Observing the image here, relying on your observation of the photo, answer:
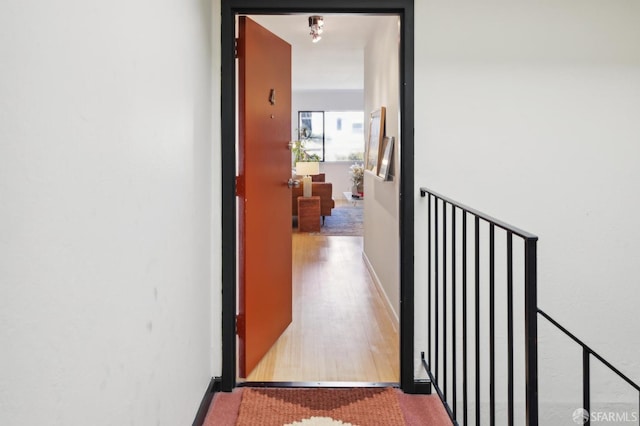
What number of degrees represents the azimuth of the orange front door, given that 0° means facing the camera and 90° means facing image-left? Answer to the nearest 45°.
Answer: approximately 270°

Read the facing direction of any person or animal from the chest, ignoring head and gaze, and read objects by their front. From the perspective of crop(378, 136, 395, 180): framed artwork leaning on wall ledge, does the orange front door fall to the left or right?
on its left

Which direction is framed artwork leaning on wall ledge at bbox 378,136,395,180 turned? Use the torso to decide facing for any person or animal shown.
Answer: to the viewer's left

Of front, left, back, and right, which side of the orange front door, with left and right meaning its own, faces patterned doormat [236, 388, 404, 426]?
right

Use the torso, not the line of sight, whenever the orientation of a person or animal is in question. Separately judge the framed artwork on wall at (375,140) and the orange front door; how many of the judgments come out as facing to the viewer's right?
1

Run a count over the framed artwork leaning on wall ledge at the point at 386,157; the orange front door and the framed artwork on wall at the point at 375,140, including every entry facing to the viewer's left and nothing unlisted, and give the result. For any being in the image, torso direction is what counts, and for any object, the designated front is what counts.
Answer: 2

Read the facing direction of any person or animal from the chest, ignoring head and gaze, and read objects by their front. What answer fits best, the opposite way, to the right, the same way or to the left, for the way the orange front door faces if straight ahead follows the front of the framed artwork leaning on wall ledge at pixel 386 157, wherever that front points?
the opposite way

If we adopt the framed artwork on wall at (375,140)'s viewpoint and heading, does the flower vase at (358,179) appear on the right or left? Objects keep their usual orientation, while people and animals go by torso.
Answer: on its right

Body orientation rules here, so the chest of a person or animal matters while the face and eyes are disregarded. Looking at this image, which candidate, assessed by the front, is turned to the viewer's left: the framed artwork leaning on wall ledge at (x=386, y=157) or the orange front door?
the framed artwork leaning on wall ledge

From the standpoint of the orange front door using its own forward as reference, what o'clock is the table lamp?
The table lamp is roughly at 9 o'clock from the orange front door.

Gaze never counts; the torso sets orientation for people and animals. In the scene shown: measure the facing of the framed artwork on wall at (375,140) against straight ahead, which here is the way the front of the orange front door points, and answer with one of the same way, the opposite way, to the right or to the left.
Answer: the opposite way

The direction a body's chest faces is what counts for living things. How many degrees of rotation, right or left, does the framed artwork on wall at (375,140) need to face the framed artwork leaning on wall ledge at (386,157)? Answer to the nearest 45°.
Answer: approximately 90° to its left

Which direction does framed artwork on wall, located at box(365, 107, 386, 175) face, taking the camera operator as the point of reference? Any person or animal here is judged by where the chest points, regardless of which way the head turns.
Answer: facing to the left of the viewer
